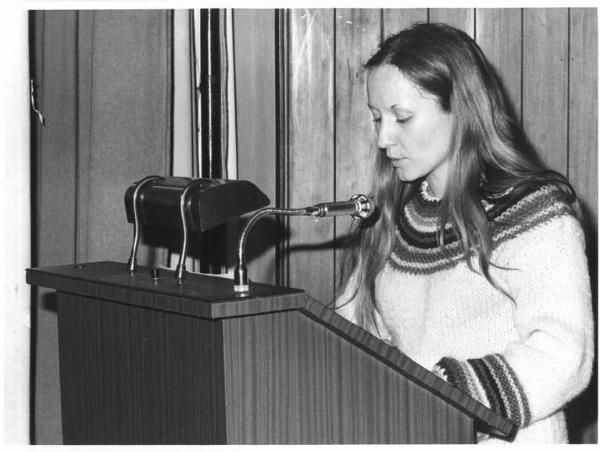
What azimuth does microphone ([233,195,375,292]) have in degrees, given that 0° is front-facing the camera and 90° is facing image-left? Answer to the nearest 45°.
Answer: approximately 270°

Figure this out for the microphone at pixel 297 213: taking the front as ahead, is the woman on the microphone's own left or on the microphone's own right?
on the microphone's own left

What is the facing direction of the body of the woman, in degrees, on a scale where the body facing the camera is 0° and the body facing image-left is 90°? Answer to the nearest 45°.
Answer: approximately 45°
